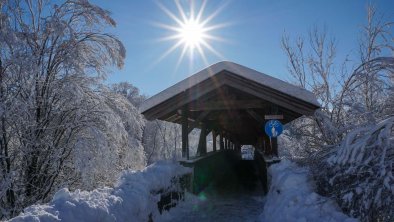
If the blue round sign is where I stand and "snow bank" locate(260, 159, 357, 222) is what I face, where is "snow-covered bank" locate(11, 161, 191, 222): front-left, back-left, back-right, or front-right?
front-right

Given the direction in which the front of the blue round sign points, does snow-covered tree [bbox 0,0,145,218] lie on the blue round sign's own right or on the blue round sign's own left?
on the blue round sign's own right

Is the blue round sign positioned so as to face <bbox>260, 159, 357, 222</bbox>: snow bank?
yes

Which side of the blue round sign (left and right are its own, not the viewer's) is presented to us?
front

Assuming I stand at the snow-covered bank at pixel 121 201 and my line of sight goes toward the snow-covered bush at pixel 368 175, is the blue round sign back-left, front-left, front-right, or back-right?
front-left

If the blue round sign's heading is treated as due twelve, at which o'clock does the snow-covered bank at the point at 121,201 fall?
The snow-covered bank is roughly at 1 o'clock from the blue round sign.

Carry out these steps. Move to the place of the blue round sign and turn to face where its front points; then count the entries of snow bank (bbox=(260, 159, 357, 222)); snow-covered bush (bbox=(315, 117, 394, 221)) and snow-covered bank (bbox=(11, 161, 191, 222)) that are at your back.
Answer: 0

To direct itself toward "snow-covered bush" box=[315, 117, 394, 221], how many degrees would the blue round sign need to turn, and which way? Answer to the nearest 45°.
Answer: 0° — it already faces it

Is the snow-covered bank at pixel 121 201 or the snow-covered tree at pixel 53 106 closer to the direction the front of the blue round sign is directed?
the snow-covered bank

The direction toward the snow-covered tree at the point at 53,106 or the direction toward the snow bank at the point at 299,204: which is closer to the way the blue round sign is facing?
the snow bank
